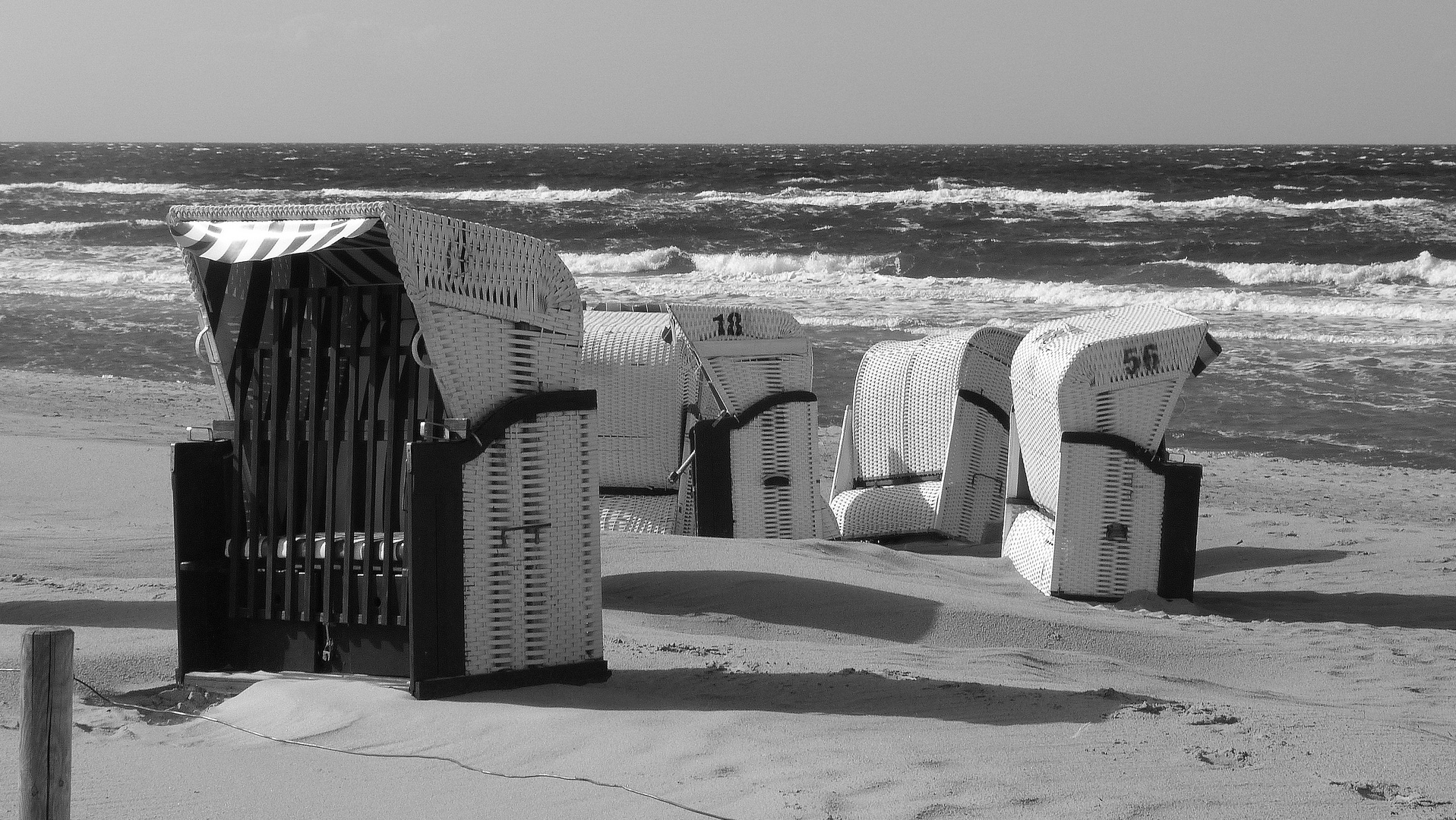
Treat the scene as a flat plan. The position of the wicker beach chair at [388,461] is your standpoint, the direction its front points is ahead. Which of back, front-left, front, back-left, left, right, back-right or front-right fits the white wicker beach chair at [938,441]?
back

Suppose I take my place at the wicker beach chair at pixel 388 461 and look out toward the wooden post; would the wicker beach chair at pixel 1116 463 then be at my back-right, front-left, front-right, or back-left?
back-left

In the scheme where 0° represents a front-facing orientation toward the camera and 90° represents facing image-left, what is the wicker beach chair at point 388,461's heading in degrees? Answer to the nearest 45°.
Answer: approximately 45°

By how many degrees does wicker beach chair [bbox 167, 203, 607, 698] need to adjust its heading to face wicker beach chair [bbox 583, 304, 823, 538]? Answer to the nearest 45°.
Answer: approximately 180°
